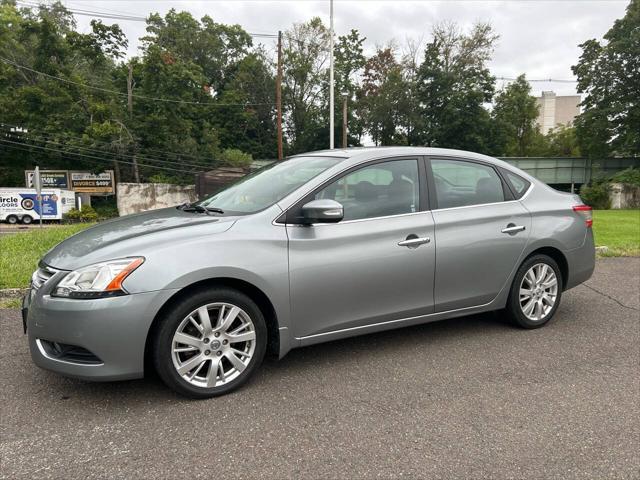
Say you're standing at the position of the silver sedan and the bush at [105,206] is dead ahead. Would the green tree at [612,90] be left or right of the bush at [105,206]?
right

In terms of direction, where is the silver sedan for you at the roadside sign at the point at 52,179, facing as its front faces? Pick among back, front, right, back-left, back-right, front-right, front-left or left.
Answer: front

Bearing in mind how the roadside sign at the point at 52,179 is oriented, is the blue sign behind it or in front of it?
in front

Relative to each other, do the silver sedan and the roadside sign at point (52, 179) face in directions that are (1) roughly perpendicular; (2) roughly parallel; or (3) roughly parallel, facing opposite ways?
roughly perpendicular

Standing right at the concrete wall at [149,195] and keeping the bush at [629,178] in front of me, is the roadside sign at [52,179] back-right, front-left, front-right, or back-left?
back-left

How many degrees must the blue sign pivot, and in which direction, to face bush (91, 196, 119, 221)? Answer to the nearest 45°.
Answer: approximately 135° to its left

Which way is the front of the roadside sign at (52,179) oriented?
toward the camera

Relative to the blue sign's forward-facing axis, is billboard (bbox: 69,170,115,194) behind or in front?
behind

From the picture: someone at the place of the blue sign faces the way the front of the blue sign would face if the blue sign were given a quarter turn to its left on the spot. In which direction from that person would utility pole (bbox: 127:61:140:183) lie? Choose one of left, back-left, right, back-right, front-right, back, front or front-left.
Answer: front-left

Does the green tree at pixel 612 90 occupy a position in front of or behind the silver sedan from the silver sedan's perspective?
behind

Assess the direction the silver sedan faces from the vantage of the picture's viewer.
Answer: facing the viewer and to the left of the viewer

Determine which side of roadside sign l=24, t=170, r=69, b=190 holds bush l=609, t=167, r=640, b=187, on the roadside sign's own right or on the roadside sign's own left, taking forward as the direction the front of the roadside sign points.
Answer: on the roadside sign's own left

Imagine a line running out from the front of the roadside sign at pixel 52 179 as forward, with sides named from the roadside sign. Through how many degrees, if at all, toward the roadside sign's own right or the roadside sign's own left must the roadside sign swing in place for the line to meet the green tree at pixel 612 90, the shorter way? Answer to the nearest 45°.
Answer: approximately 45° to the roadside sign's own left
